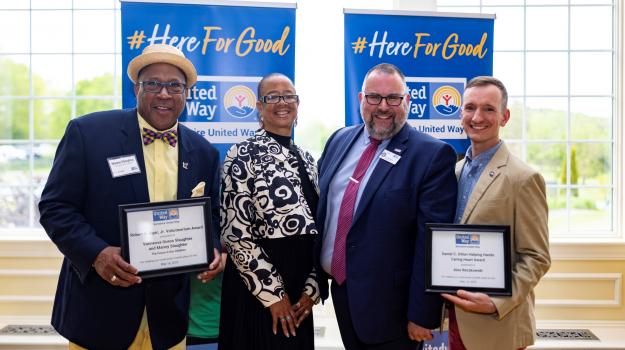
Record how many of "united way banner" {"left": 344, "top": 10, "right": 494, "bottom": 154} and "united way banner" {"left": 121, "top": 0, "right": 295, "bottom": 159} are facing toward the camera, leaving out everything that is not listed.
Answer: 2

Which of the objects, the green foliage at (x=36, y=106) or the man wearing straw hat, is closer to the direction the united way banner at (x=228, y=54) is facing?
the man wearing straw hat

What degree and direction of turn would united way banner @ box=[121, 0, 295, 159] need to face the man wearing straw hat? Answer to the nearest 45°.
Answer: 0° — it already faces them

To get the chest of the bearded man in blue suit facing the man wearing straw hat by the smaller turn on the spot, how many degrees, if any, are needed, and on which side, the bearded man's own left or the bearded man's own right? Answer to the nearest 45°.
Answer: approximately 45° to the bearded man's own right

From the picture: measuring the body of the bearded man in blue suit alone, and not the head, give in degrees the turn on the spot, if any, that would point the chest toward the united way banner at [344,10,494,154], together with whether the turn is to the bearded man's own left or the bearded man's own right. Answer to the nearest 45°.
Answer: approximately 135° to the bearded man's own right

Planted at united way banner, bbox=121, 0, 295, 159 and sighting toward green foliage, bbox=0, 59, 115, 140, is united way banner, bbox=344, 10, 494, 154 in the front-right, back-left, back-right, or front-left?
back-right

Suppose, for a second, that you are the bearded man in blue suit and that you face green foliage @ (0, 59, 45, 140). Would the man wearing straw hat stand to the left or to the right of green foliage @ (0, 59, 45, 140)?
left

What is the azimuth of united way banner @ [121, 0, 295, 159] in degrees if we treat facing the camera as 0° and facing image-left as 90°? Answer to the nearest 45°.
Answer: approximately 0°

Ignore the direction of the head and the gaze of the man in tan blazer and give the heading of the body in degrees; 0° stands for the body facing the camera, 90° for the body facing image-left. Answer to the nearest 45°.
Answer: approximately 45°
